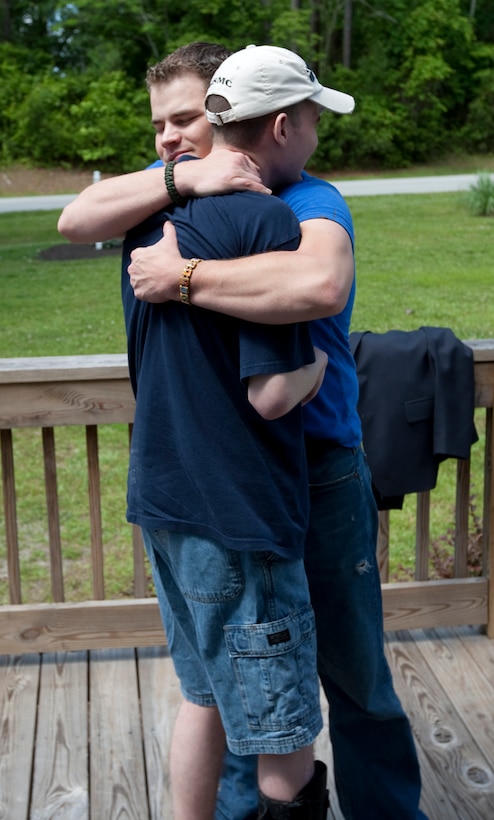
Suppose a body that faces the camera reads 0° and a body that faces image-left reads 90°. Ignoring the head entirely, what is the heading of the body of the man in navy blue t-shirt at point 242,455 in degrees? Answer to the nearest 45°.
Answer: approximately 225°

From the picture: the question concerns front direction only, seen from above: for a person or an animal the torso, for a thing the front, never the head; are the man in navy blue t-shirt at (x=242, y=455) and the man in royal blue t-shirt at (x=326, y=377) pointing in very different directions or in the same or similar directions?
very different directions

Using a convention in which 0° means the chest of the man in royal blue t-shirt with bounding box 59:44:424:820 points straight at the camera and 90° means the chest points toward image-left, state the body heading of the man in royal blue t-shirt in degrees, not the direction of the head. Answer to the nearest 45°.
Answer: approximately 45°
